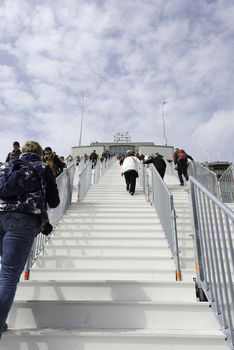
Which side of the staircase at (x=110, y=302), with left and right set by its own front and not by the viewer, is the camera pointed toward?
front

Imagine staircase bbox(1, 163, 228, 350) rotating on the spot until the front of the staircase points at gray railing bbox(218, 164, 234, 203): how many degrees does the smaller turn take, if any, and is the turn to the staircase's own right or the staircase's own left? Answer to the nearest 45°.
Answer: approximately 135° to the staircase's own left

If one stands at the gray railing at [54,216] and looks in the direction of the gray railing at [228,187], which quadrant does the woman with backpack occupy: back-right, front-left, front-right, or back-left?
back-right
